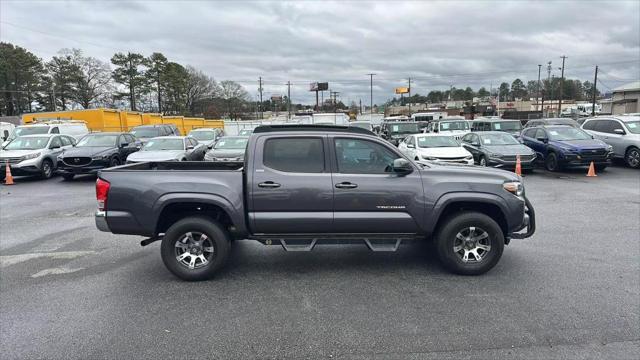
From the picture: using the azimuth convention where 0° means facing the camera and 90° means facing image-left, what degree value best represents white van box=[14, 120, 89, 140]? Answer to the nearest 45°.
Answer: approximately 45°

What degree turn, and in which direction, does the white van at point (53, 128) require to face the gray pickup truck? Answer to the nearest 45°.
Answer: approximately 45° to its left

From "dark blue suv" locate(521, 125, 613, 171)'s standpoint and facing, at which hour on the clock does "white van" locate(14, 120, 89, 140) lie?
The white van is roughly at 4 o'clock from the dark blue suv.

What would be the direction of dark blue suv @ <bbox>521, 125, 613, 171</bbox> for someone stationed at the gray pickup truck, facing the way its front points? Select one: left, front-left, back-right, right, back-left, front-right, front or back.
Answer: front-left

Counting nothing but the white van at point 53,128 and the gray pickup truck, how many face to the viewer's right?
1

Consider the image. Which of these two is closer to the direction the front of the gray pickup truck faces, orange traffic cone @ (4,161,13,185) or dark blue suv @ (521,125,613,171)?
the dark blue suv

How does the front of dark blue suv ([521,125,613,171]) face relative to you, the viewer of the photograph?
facing the viewer and to the right of the viewer

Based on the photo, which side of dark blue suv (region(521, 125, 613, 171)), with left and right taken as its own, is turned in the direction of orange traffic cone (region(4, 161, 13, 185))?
right

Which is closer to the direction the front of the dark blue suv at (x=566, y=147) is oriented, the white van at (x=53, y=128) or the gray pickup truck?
the gray pickup truck

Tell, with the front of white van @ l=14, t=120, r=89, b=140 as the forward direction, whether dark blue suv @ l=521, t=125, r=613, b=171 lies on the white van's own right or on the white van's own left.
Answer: on the white van's own left

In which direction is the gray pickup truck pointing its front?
to the viewer's right

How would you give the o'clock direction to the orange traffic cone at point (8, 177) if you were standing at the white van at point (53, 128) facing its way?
The orange traffic cone is roughly at 11 o'clock from the white van.

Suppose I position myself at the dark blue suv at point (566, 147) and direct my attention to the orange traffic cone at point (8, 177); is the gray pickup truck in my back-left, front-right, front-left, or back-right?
front-left

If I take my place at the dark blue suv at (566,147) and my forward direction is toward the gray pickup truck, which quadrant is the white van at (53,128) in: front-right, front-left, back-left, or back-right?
front-right

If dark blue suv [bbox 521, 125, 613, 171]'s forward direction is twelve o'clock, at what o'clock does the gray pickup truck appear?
The gray pickup truck is roughly at 2 o'clock from the dark blue suv.
